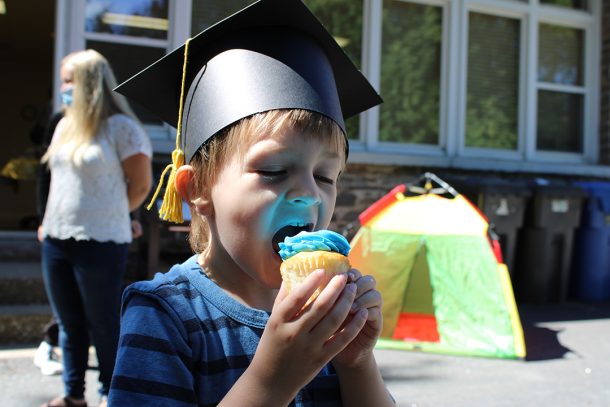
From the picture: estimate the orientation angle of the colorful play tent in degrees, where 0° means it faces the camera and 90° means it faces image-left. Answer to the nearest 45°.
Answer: approximately 0°

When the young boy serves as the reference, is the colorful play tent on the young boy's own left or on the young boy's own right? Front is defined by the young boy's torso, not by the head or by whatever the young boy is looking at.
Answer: on the young boy's own left

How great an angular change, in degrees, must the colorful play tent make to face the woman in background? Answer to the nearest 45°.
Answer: approximately 45° to its right

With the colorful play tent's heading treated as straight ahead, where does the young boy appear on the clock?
The young boy is roughly at 12 o'clock from the colorful play tent.

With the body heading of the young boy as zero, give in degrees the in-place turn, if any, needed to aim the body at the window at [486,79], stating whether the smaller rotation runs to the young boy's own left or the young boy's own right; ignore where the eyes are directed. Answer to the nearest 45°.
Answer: approximately 90° to the young boy's own left

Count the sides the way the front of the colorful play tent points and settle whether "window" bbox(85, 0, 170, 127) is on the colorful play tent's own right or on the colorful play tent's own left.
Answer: on the colorful play tent's own right

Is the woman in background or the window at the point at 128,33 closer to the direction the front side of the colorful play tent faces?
the woman in background

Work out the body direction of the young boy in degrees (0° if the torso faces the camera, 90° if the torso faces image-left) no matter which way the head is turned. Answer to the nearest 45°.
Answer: approximately 315°
